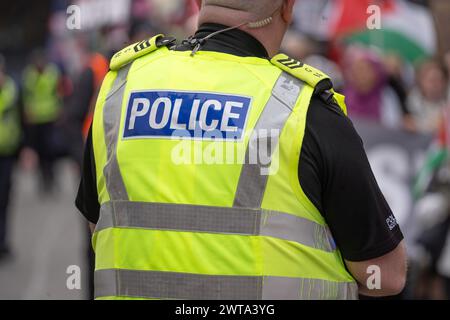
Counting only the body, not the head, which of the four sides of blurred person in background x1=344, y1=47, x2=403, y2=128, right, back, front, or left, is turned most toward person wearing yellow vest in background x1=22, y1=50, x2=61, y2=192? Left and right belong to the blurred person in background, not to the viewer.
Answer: right

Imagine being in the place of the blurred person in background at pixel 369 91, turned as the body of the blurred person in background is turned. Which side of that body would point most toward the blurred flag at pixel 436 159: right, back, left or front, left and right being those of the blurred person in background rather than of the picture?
left

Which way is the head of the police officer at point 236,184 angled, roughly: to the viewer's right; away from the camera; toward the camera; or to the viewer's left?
away from the camera

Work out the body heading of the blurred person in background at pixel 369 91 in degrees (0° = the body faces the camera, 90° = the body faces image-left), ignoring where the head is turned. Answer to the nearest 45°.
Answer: approximately 45°

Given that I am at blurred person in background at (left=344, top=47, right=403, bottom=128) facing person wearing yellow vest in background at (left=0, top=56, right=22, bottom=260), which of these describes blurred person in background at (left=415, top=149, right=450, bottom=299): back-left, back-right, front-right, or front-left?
back-left

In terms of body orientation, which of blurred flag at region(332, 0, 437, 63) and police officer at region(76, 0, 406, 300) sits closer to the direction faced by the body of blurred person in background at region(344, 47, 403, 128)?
the police officer

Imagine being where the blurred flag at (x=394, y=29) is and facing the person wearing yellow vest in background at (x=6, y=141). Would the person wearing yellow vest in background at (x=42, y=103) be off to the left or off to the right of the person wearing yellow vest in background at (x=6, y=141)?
right
